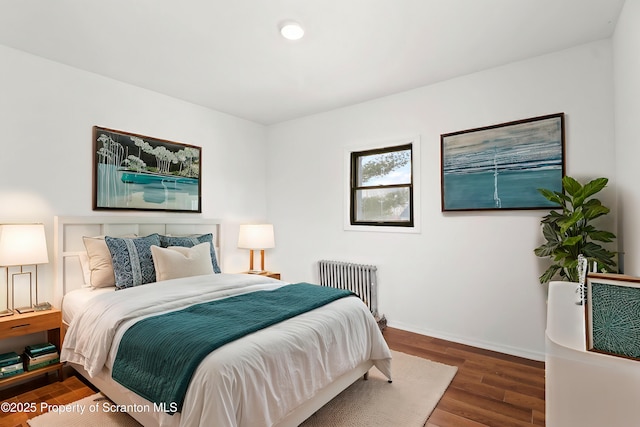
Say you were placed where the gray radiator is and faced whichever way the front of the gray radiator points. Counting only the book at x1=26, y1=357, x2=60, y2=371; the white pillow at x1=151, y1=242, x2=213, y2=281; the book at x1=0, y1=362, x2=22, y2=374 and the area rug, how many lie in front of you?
4

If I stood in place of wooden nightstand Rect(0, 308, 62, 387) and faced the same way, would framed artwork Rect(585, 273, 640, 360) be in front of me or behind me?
in front

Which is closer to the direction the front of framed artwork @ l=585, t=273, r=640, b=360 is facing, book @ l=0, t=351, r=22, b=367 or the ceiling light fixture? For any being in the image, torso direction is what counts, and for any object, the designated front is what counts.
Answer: the book

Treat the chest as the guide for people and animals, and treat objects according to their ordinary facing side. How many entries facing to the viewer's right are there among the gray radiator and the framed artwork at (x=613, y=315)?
0

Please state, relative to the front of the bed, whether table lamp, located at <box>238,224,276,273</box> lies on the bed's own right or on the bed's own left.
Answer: on the bed's own left

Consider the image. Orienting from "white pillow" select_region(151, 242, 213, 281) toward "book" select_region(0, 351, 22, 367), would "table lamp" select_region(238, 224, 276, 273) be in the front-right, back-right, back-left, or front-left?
back-right

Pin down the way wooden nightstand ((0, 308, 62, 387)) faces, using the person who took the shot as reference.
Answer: facing the viewer and to the right of the viewer

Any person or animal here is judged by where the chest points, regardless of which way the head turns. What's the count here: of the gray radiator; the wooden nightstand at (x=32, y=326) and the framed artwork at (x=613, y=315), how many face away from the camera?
0

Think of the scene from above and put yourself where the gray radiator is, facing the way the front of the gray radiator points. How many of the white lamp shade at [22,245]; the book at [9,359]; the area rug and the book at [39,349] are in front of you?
4

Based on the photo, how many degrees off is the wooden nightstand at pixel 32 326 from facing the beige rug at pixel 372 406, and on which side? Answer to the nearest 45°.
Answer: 0° — it already faces it

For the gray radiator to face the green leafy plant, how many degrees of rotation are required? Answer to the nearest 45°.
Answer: approximately 90° to its left

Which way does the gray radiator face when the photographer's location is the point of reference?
facing the viewer and to the left of the viewer
